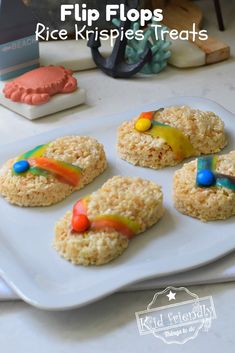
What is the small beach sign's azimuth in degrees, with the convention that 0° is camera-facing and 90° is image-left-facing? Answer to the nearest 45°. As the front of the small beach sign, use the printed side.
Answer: approximately 0°
